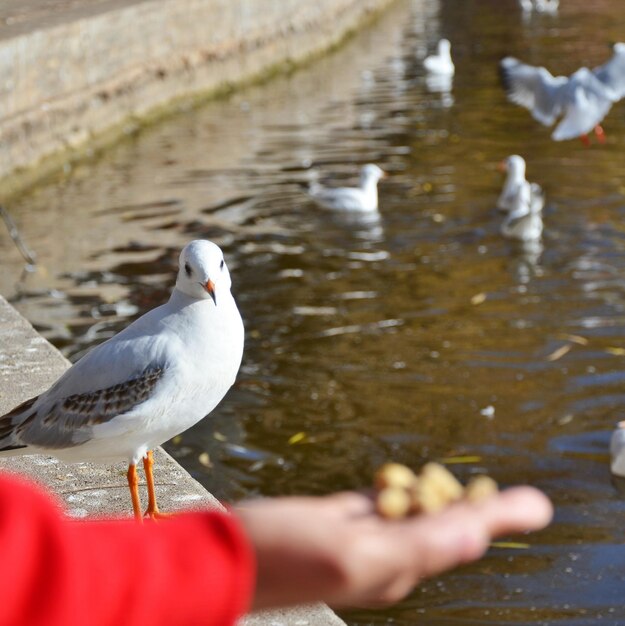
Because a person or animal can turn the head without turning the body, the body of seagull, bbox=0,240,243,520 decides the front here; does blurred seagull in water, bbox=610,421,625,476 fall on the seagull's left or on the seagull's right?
on the seagull's left

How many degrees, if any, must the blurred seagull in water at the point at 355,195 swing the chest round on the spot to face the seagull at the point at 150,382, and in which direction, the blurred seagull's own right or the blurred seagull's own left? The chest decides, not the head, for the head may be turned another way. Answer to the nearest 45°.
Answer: approximately 90° to the blurred seagull's own right

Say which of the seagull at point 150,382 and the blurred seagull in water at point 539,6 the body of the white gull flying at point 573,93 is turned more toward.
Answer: the blurred seagull in water

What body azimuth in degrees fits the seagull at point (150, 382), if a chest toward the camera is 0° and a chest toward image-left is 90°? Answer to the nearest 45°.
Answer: approximately 315°

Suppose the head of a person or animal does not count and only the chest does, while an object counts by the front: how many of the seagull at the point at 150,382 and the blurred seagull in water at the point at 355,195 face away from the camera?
0

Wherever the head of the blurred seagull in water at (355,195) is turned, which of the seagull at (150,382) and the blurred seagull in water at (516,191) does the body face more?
the blurred seagull in water

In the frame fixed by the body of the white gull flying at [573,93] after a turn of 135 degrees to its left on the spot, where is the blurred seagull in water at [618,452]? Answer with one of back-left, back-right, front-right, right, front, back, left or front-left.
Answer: left

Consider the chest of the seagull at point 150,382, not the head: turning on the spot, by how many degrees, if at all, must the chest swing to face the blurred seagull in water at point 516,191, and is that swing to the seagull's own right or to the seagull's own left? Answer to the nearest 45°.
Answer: approximately 90° to the seagull's own left

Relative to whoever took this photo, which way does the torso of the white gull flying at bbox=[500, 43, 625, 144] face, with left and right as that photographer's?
facing away from the viewer and to the right of the viewer

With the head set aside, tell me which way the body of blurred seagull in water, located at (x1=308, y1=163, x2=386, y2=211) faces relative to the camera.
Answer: to the viewer's right

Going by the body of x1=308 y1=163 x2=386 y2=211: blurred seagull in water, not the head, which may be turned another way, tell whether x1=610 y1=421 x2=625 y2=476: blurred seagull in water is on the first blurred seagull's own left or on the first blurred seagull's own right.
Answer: on the first blurred seagull's own right
